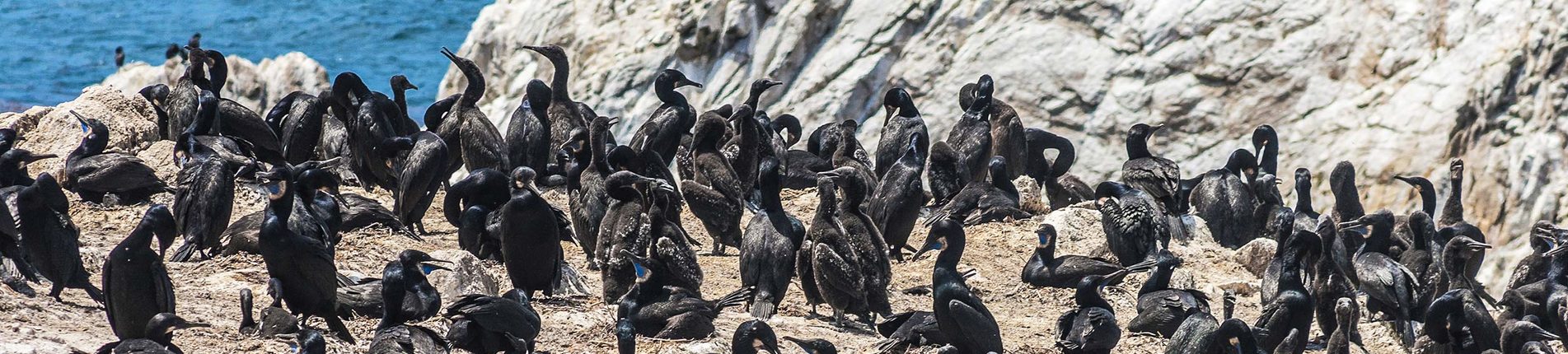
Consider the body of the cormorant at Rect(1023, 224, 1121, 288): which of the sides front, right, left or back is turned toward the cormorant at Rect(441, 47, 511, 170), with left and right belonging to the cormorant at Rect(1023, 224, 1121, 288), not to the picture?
front

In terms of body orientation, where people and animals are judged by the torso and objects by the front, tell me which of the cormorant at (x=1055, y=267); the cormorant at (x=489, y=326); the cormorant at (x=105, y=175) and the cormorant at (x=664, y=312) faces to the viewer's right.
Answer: the cormorant at (x=489, y=326)

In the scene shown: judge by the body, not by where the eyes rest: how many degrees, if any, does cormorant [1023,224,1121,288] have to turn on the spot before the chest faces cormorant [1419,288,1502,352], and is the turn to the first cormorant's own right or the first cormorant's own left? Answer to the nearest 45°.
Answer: approximately 180°

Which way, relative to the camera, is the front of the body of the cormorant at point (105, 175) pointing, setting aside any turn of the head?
to the viewer's left

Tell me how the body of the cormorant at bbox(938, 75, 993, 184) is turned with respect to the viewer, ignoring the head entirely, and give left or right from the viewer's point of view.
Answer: facing away from the viewer and to the right of the viewer

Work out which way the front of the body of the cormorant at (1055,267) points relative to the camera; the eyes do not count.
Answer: to the viewer's left

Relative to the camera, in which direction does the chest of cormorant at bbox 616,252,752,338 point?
to the viewer's left

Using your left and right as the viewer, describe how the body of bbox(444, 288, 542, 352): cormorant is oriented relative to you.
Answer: facing to the right of the viewer

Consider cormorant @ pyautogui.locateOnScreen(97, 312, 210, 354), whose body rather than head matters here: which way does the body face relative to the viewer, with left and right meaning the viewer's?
facing to the right of the viewer
